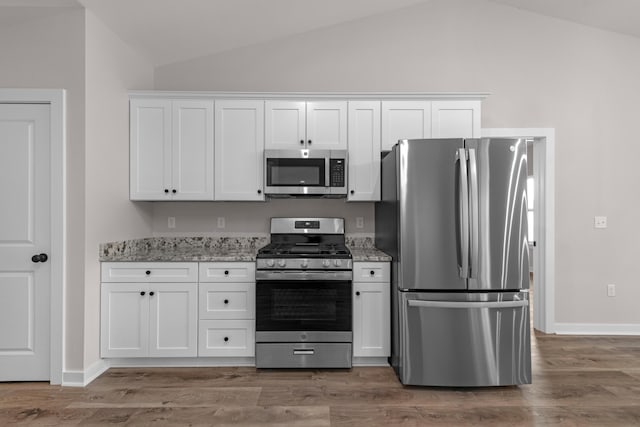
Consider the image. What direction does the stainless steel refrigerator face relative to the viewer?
toward the camera

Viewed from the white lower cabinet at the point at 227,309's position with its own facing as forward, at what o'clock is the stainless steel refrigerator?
The stainless steel refrigerator is roughly at 10 o'clock from the white lower cabinet.

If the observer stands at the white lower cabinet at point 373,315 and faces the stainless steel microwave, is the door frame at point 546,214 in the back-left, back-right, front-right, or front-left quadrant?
back-right

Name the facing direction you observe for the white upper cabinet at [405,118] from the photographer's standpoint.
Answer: facing the viewer

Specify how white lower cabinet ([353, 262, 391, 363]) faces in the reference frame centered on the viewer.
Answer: facing the viewer

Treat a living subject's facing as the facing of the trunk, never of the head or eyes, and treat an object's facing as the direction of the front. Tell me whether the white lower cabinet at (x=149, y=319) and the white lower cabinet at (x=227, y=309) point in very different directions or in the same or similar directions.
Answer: same or similar directions

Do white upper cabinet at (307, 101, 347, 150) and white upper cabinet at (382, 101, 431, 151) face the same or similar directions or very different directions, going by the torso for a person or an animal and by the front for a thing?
same or similar directions

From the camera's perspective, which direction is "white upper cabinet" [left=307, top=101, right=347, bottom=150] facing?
toward the camera

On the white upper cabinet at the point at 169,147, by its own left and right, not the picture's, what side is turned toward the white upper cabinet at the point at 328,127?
left

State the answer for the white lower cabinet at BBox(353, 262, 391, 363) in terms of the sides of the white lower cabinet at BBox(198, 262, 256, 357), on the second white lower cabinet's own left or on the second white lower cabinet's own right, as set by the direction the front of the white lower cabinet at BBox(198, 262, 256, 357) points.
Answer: on the second white lower cabinet's own left

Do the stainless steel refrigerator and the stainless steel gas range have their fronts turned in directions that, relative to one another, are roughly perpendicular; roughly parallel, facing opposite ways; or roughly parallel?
roughly parallel

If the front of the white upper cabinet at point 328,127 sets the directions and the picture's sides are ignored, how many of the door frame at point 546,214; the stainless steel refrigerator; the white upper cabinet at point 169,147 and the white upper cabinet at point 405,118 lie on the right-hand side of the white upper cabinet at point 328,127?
1

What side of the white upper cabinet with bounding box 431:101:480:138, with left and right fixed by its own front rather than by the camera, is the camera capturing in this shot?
front
